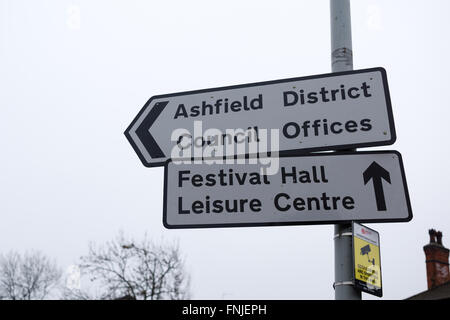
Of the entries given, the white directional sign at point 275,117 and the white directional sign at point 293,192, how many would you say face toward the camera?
2

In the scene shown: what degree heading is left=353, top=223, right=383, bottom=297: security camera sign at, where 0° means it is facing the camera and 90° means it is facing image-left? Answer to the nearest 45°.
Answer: approximately 315°

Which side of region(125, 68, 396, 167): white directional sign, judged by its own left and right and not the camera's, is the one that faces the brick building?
back

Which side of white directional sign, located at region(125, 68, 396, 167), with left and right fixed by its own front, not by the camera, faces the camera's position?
front

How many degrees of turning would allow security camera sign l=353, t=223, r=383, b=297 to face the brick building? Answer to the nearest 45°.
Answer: approximately 135° to its left

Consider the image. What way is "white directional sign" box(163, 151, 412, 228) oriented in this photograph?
toward the camera
